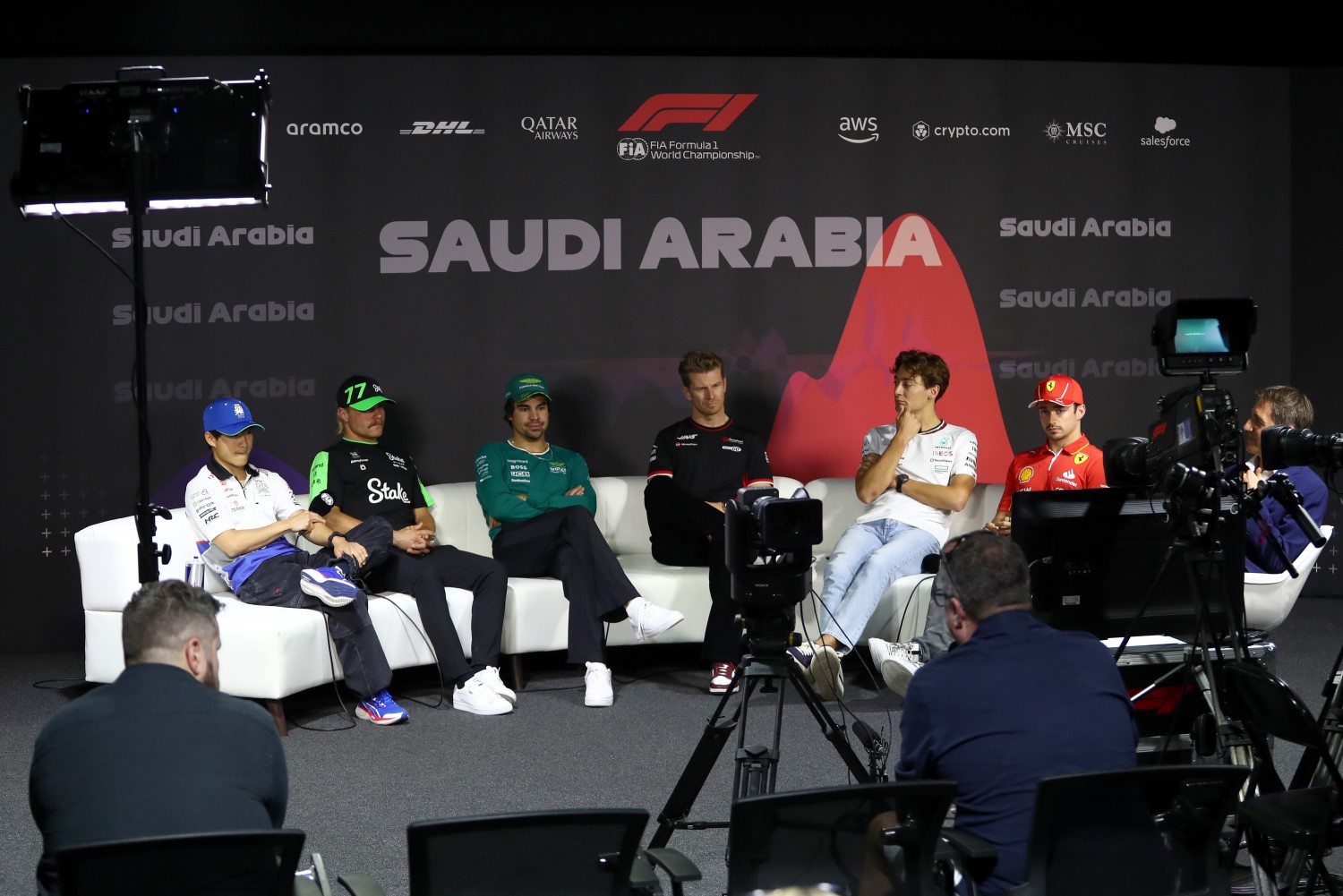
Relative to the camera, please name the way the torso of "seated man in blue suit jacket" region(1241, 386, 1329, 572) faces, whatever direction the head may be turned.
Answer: to the viewer's left

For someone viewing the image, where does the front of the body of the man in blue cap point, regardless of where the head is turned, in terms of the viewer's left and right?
facing the viewer and to the right of the viewer

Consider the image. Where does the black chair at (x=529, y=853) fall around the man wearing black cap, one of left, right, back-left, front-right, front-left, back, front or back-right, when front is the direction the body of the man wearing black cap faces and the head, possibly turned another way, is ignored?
front-right

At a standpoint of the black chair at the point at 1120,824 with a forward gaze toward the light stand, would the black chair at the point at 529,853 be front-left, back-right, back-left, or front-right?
front-left

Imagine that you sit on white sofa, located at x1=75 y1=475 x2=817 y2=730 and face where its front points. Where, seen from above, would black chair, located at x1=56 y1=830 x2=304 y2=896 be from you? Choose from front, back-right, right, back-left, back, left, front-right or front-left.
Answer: front-right

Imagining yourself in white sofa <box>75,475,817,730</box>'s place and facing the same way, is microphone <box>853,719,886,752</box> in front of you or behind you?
in front

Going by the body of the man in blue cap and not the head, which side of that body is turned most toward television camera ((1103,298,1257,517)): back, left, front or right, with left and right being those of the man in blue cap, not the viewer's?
front

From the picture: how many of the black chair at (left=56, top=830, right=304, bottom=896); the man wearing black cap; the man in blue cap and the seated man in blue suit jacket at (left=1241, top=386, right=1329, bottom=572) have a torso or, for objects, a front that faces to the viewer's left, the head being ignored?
1

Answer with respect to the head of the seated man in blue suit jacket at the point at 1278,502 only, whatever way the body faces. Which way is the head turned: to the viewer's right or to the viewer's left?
to the viewer's left

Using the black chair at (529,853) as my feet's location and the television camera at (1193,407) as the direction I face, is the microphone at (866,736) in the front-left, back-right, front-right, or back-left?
front-left

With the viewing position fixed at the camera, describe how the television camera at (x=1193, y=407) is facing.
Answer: facing away from the viewer and to the left of the viewer

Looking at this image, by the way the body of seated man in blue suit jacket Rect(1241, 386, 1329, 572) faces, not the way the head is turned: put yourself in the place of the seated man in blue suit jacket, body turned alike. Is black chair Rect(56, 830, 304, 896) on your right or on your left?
on your left

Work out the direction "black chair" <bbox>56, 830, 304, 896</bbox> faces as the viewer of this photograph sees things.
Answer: facing away from the viewer

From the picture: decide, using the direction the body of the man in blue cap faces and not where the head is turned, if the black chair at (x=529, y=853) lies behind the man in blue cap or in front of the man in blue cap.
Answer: in front

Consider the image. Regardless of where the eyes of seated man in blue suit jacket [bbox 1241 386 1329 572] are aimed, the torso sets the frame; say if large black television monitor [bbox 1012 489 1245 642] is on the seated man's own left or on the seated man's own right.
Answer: on the seated man's own left

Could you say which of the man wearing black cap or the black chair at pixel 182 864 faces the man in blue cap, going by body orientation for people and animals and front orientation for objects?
the black chair
